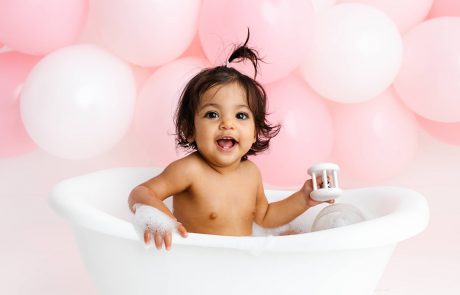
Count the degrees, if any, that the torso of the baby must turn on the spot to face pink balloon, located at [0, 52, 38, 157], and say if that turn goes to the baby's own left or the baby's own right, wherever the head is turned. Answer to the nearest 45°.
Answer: approximately 180°

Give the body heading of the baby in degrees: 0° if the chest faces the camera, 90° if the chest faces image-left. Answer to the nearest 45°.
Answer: approximately 315°

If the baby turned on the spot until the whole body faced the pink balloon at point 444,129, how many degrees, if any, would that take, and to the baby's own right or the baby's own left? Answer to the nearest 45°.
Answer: approximately 90° to the baby's own left
